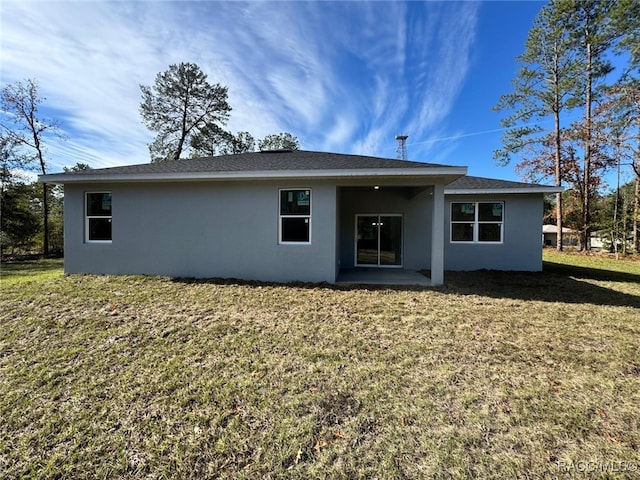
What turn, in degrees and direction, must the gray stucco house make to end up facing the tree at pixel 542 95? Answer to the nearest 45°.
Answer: approximately 45° to its right

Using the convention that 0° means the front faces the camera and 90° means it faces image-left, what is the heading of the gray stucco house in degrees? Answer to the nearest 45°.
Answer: approximately 180°

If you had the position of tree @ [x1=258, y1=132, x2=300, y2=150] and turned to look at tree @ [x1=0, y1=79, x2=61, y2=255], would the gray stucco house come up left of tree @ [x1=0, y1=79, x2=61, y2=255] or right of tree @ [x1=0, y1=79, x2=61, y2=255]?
left

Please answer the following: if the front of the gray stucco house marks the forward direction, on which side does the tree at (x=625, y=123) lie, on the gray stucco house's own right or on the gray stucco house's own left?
on the gray stucco house's own right

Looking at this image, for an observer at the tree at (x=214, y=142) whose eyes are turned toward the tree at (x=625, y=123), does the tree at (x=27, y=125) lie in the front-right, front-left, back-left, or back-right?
back-right

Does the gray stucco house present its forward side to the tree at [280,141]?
yes

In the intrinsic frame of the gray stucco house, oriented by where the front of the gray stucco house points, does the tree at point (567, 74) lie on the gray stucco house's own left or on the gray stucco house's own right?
on the gray stucco house's own right

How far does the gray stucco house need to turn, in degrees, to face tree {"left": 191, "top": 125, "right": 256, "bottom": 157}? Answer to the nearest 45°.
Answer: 0° — it already faces it

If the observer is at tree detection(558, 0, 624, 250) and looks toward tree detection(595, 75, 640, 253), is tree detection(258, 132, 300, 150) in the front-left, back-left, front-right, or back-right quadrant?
back-left
